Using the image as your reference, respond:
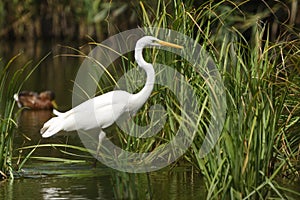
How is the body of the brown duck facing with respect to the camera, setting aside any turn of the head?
to the viewer's right
